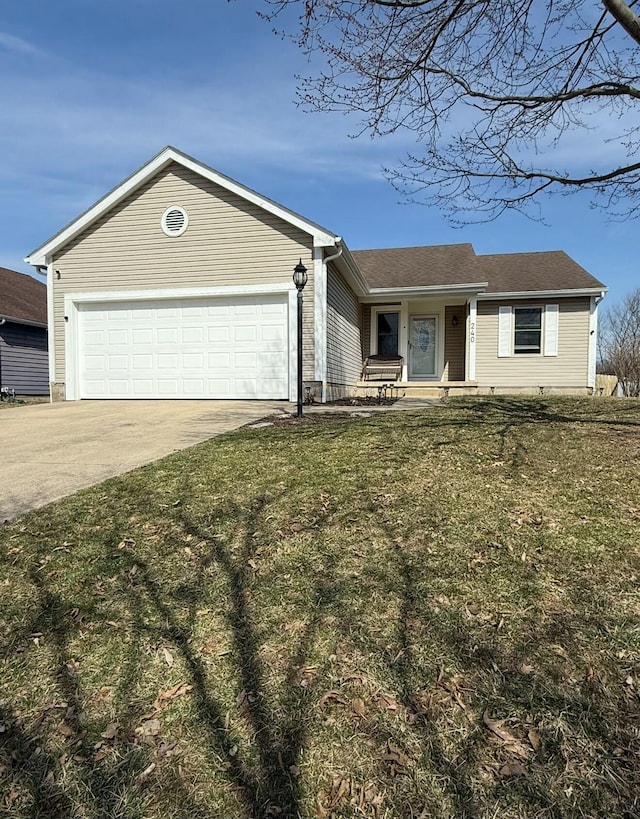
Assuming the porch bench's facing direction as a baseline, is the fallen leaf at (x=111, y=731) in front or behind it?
in front

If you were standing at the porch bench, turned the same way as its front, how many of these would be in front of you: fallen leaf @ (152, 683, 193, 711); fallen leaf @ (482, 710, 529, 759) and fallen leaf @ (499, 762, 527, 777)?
3

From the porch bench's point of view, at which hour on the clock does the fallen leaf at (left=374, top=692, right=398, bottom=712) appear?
The fallen leaf is roughly at 12 o'clock from the porch bench.

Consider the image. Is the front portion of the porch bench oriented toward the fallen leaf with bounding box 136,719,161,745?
yes

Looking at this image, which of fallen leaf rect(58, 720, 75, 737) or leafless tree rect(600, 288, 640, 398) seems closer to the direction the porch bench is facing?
the fallen leaf

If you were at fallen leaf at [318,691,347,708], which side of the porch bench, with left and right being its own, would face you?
front

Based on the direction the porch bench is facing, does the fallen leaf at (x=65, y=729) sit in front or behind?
in front

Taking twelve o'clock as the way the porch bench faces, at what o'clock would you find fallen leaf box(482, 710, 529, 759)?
The fallen leaf is roughly at 12 o'clock from the porch bench.

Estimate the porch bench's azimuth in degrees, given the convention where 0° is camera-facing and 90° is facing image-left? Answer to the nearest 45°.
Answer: approximately 0°

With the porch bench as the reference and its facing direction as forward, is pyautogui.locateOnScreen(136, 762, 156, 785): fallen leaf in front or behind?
in front

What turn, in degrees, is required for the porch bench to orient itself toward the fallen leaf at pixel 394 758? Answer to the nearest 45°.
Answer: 0° — it already faces it

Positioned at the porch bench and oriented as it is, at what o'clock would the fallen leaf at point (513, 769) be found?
The fallen leaf is roughly at 12 o'clock from the porch bench.

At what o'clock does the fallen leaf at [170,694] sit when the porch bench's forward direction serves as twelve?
The fallen leaf is roughly at 12 o'clock from the porch bench.
